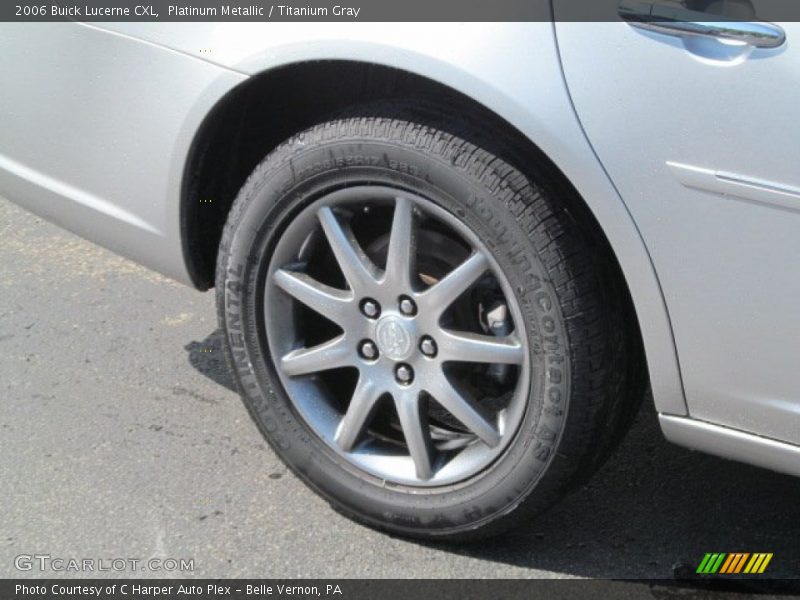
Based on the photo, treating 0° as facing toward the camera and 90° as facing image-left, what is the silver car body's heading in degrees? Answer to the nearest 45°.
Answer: approximately 315°
